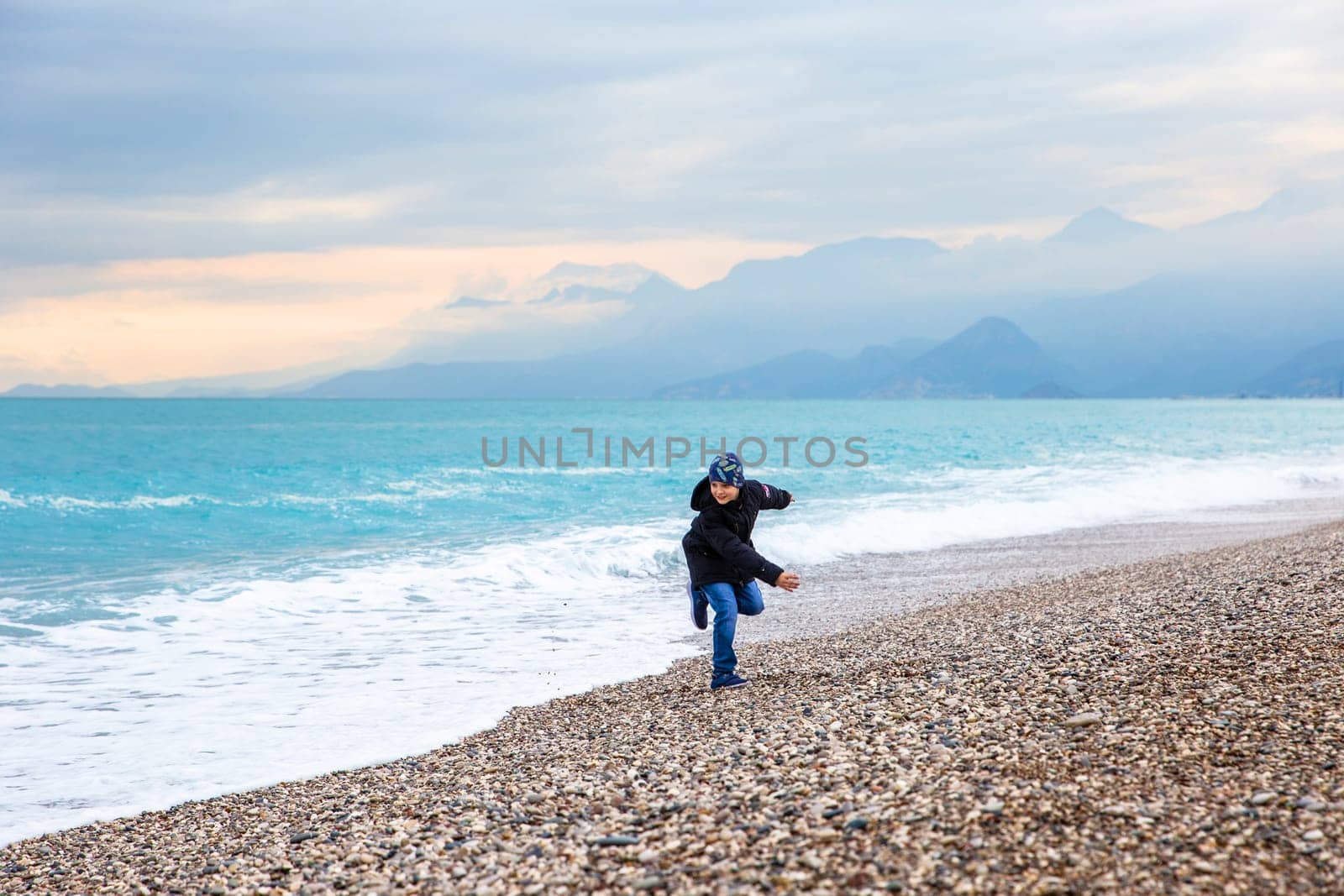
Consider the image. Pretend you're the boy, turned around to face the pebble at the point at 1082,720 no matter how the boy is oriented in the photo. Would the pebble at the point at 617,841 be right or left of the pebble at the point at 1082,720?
right

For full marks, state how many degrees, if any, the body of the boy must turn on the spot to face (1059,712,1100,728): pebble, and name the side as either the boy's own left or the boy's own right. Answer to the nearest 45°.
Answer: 0° — they already face it

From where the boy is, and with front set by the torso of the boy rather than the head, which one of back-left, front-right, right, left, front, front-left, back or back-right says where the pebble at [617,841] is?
front-right

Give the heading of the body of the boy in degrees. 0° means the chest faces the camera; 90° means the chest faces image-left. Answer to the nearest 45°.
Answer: approximately 315°
